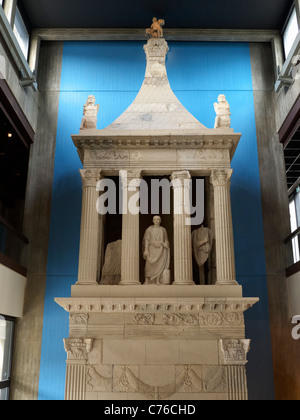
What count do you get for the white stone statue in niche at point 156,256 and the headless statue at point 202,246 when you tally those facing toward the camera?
2

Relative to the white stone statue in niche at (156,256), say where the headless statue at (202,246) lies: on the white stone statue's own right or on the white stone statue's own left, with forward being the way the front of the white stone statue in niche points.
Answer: on the white stone statue's own left

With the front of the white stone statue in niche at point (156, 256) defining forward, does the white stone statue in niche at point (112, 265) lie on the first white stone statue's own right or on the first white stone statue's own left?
on the first white stone statue's own right

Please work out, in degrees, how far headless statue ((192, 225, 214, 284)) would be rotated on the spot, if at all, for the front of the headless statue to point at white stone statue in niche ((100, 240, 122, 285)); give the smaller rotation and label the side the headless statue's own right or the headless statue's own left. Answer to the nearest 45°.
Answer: approximately 90° to the headless statue's own right
